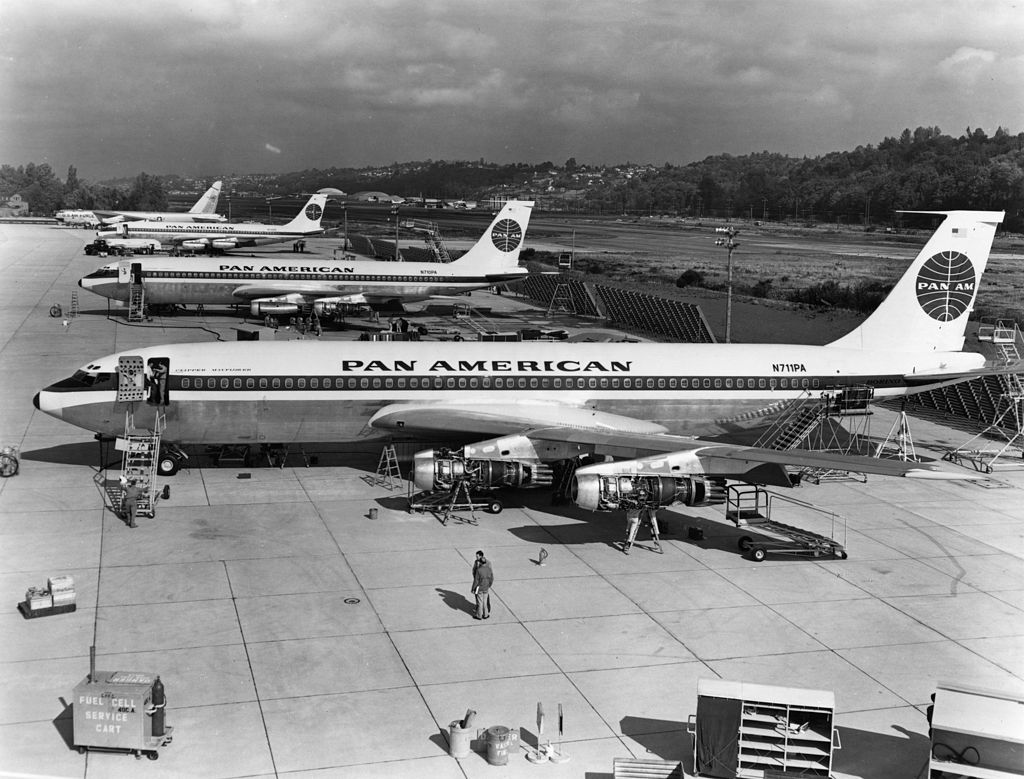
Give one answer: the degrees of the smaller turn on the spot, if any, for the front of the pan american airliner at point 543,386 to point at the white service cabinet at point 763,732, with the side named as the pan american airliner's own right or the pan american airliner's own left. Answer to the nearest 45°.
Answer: approximately 90° to the pan american airliner's own left

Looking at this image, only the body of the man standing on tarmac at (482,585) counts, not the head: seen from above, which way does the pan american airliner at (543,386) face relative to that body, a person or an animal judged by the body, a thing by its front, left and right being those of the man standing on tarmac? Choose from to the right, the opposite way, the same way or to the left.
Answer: to the left

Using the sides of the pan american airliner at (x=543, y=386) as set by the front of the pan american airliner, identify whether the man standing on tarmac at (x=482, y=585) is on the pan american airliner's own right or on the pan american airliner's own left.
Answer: on the pan american airliner's own left

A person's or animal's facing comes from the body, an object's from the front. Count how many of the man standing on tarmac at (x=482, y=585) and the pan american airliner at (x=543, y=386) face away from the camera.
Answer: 1

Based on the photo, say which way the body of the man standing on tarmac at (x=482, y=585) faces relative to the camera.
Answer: away from the camera

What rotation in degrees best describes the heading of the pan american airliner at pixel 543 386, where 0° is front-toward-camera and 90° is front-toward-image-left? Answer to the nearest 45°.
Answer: approximately 90°

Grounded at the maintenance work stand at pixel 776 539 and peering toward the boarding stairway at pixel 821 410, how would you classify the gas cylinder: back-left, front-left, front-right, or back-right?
back-left

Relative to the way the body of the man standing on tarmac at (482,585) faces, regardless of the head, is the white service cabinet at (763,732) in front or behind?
behind
